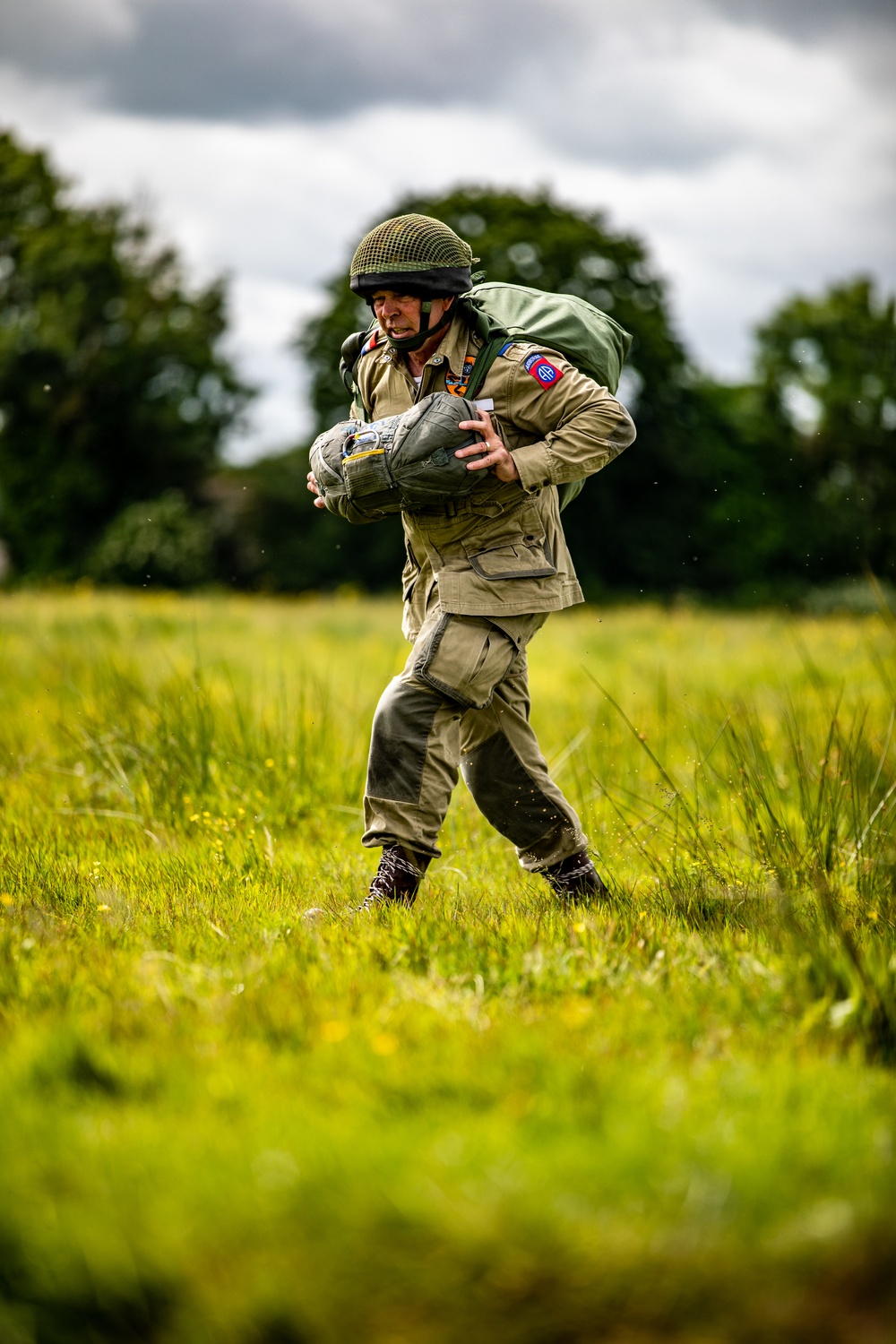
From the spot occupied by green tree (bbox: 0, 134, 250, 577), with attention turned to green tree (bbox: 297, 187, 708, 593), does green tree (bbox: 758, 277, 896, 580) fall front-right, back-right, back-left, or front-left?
front-left

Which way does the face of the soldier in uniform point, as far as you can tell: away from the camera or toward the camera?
toward the camera

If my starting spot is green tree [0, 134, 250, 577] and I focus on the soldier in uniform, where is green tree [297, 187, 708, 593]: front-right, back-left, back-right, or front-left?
front-left

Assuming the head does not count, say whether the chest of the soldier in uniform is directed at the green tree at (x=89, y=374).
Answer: no

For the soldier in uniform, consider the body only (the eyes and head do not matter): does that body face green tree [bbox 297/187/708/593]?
no

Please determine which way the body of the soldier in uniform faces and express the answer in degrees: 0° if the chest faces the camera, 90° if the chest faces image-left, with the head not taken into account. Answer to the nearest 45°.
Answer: approximately 45°
